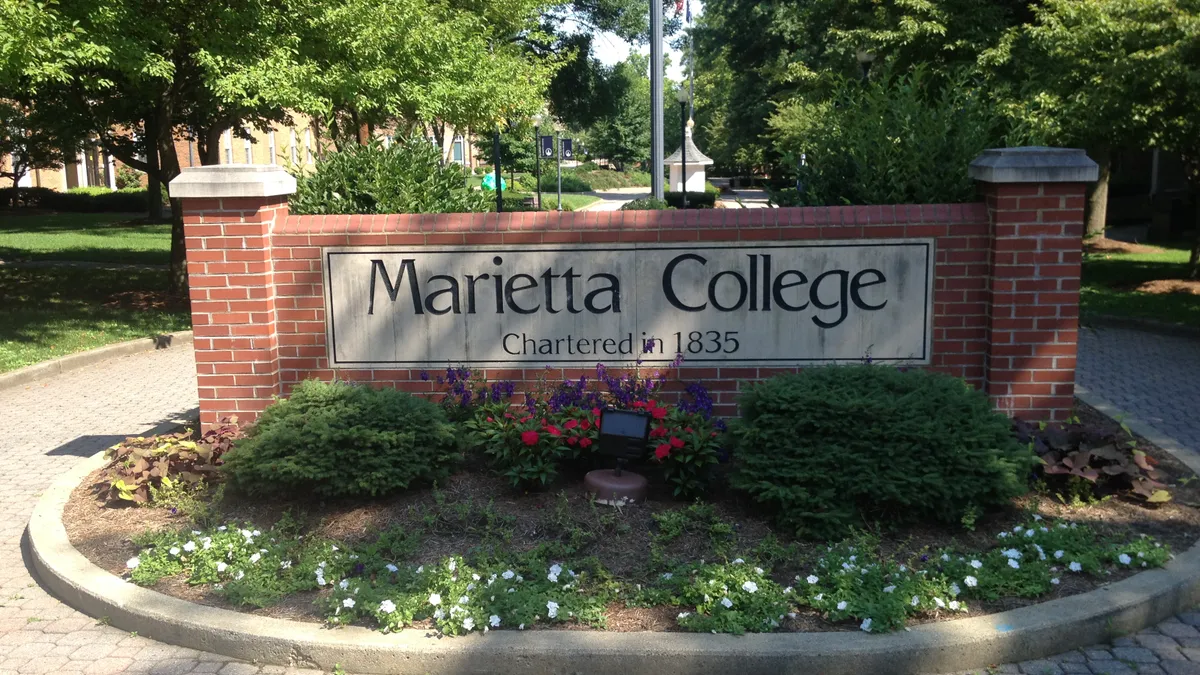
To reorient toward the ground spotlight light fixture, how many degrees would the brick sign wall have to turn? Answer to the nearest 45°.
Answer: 0° — it already faces it

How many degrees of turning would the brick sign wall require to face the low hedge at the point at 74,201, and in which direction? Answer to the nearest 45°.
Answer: approximately 135° to its right

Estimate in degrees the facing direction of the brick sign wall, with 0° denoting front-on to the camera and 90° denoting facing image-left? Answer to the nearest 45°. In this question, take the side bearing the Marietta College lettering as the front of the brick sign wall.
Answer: approximately 0°

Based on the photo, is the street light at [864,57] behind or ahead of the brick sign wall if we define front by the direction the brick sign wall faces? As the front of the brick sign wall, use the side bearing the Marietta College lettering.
behind

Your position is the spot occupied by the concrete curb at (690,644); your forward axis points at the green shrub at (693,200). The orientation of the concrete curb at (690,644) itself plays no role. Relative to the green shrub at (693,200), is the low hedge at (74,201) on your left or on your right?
left

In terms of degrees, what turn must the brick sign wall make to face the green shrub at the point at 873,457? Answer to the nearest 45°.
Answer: approximately 45° to its left

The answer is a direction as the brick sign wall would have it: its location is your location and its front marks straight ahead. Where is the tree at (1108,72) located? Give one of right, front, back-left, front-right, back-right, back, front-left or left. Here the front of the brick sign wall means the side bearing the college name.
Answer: back-left

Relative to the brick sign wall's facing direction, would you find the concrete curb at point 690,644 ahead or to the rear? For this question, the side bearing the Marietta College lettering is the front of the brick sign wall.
ahead

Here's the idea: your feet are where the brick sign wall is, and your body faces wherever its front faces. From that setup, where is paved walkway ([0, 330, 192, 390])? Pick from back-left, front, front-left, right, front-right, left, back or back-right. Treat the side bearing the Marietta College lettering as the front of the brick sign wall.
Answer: back-right

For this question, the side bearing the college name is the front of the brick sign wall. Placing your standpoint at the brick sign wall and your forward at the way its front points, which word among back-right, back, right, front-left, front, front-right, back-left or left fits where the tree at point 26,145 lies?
back-right
